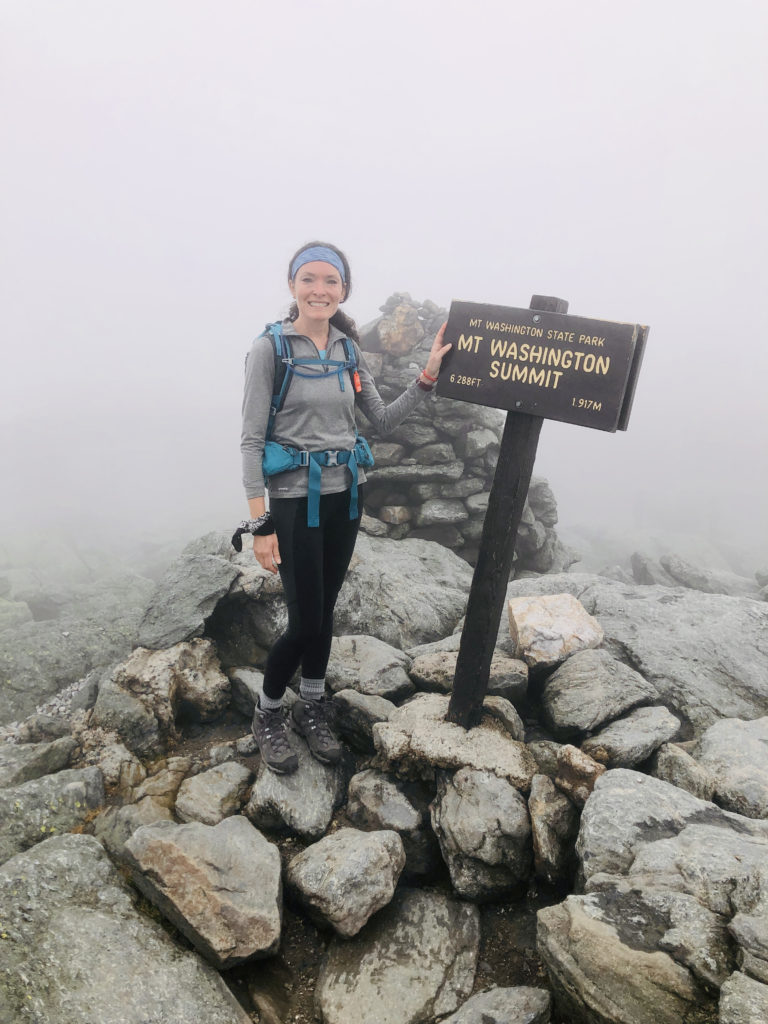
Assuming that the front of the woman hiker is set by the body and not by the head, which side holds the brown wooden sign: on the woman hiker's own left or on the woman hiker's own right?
on the woman hiker's own left

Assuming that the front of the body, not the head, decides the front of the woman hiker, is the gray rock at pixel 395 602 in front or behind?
behind

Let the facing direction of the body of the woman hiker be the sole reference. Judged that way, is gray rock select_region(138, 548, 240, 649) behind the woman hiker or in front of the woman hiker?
behind

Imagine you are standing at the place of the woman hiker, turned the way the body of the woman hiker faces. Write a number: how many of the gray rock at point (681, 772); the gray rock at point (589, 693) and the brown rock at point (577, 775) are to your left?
3

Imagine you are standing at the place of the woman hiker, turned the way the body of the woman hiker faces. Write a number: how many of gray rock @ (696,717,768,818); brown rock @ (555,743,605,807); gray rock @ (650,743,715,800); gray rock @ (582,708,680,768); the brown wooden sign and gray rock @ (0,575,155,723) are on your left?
5

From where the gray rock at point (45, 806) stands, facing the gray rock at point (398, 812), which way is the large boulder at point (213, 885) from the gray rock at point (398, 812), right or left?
right

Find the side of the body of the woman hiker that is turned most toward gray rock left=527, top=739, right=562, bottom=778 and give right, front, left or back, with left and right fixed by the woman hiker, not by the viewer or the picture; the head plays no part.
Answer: left

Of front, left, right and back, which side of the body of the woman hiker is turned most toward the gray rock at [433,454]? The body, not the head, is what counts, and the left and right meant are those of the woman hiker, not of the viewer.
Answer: back

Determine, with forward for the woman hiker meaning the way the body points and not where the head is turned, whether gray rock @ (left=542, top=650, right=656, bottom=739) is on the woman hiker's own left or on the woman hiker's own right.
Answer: on the woman hiker's own left

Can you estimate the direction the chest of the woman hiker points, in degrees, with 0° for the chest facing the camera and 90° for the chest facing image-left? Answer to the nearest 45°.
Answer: approximately 0°
